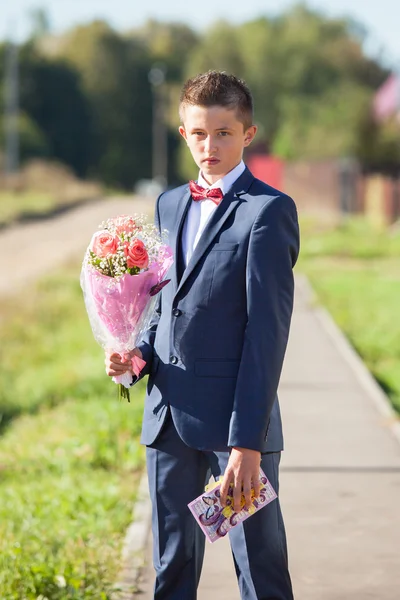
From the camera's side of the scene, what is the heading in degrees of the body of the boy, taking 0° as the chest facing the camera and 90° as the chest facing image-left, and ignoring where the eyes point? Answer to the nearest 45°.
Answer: approximately 45°
